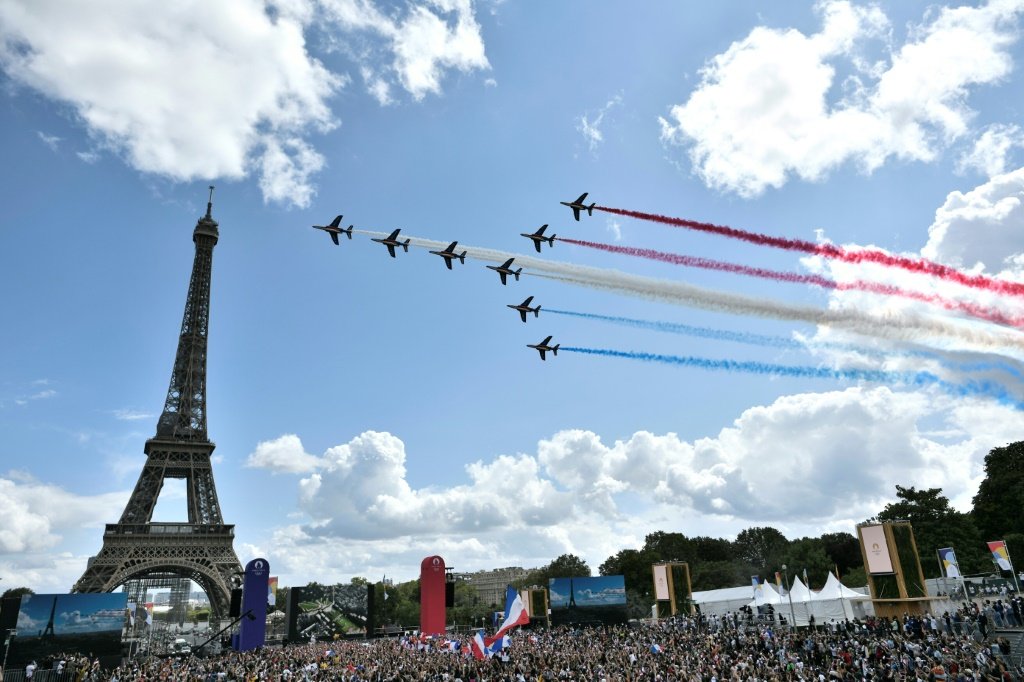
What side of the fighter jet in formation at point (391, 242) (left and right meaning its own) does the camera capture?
left

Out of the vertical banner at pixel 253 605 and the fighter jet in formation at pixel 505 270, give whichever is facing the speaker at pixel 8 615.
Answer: the fighter jet in formation

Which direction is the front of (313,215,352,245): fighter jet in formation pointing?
to the viewer's left

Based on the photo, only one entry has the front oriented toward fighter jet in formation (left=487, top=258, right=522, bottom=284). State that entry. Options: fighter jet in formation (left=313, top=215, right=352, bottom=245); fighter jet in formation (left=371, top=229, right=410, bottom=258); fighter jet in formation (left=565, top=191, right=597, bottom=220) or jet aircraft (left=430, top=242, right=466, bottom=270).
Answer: fighter jet in formation (left=565, top=191, right=597, bottom=220)

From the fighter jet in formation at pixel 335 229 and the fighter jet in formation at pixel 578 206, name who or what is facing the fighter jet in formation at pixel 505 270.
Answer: the fighter jet in formation at pixel 578 206

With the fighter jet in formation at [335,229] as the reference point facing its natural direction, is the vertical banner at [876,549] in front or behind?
behind

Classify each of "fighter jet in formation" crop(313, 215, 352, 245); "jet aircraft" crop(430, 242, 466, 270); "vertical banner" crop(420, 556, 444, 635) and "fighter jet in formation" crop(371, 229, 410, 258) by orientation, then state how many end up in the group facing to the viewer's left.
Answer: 3

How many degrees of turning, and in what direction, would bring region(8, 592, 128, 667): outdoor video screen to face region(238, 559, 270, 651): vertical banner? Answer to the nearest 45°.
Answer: approximately 90° to its left

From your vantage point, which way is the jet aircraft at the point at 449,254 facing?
to the viewer's left

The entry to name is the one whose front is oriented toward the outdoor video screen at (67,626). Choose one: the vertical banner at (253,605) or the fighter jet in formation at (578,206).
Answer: the fighter jet in formation

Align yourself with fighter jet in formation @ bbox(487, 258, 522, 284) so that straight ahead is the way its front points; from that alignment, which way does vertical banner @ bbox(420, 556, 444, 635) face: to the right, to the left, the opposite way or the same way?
to the left

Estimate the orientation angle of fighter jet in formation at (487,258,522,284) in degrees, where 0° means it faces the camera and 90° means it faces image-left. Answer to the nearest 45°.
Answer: approximately 90°

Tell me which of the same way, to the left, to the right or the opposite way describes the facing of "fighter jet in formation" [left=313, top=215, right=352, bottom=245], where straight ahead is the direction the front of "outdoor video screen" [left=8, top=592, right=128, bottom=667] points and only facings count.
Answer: to the right

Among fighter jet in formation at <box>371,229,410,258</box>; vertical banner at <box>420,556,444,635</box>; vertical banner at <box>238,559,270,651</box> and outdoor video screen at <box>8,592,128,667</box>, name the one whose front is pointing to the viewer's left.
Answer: the fighter jet in formation

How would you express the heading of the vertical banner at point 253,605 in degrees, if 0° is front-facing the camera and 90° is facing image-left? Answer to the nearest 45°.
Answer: approximately 0°

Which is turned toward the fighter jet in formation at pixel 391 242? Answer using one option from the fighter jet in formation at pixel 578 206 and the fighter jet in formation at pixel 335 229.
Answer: the fighter jet in formation at pixel 578 206
